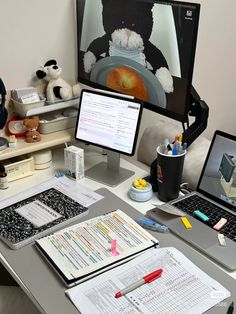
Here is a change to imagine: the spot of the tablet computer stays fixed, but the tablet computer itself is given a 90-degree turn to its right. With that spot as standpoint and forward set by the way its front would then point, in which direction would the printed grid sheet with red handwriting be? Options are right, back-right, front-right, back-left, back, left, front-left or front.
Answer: back-left

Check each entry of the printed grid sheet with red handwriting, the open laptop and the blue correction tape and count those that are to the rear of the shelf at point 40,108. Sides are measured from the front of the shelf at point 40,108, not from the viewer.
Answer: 0

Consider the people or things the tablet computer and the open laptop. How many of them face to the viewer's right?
0

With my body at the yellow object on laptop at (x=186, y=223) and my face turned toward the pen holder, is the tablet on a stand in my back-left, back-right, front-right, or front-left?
front-left

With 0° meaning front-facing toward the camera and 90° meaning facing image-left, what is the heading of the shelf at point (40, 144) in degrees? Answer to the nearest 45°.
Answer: approximately 315°

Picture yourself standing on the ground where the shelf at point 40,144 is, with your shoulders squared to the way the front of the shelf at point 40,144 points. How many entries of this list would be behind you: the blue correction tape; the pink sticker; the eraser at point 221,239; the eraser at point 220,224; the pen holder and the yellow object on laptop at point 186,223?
0

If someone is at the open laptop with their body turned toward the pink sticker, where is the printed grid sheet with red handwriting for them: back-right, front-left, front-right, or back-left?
front-left

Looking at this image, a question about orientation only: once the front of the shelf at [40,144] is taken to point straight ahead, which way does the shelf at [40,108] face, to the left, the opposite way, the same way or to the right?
the same way

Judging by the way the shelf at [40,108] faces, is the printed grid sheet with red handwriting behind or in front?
in front

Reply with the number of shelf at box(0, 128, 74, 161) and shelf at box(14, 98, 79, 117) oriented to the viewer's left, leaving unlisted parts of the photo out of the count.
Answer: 0

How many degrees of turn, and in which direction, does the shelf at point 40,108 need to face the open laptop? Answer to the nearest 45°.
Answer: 0° — it already faces it

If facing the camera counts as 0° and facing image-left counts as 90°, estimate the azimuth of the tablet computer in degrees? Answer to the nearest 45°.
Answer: approximately 45°

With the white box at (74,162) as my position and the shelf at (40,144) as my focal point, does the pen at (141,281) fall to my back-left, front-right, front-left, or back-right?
back-left
